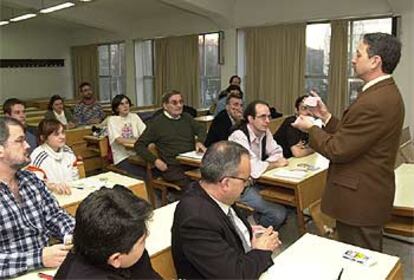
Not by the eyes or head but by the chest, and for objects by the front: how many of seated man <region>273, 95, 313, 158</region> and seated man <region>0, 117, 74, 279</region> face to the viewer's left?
0

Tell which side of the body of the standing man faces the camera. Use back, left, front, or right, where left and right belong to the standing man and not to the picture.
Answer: left

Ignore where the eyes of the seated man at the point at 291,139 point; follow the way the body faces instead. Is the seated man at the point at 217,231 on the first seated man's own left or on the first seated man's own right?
on the first seated man's own right

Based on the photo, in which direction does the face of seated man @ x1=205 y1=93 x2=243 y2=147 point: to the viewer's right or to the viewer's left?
to the viewer's right

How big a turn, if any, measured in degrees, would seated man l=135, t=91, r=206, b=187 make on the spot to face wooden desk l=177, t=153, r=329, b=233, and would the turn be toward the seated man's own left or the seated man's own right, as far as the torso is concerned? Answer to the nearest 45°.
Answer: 0° — they already face it

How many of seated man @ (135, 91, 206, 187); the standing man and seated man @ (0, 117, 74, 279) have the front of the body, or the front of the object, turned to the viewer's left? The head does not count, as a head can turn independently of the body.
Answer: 1

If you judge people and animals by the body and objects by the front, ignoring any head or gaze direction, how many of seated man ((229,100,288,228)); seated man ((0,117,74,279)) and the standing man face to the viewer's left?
1

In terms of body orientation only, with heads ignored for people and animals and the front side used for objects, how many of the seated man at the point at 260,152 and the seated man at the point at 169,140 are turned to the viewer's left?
0

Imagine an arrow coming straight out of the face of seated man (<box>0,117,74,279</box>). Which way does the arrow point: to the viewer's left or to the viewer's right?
to the viewer's right

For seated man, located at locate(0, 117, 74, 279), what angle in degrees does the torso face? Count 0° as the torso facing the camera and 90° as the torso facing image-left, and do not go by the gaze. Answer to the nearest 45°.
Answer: approximately 315°

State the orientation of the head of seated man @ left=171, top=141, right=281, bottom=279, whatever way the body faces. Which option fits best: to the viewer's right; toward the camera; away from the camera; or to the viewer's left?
to the viewer's right

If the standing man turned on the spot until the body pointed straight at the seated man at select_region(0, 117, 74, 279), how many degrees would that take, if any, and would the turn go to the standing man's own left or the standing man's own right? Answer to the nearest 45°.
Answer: approximately 45° to the standing man's own left

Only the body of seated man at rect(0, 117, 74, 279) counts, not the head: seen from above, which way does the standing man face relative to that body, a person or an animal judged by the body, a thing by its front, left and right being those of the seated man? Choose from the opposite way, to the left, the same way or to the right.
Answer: the opposite way
